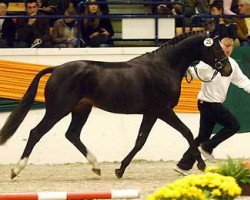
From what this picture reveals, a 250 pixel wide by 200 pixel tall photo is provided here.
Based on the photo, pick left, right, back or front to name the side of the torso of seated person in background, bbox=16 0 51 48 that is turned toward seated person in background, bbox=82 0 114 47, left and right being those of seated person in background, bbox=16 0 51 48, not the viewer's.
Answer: left

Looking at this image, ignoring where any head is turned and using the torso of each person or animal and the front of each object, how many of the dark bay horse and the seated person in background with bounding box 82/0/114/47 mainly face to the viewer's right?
1

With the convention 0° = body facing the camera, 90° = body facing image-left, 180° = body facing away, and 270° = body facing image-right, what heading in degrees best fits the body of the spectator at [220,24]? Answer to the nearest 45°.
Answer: approximately 45°

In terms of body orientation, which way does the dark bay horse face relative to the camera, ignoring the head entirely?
to the viewer's right

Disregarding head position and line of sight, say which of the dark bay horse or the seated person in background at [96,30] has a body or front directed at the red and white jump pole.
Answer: the seated person in background

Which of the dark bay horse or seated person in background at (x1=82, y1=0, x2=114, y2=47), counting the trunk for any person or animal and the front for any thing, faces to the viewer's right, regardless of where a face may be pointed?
the dark bay horse

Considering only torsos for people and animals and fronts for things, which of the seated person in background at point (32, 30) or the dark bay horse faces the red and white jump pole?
the seated person in background

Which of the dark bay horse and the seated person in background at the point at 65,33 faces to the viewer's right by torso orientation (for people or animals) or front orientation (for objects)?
the dark bay horse

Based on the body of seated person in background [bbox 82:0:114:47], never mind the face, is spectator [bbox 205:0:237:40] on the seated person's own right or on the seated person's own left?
on the seated person's own left

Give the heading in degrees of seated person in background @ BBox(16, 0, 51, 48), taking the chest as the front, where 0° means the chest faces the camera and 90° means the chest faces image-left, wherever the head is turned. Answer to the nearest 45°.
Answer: approximately 0°

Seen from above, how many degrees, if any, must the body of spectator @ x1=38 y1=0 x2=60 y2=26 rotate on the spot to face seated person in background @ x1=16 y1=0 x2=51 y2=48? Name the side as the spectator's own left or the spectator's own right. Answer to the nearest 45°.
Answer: approximately 45° to the spectator's own right

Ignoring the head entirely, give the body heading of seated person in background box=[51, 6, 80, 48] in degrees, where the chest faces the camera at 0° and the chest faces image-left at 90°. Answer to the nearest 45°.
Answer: approximately 0°

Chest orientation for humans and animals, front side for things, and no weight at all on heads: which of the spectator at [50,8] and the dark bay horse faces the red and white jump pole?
the spectator
